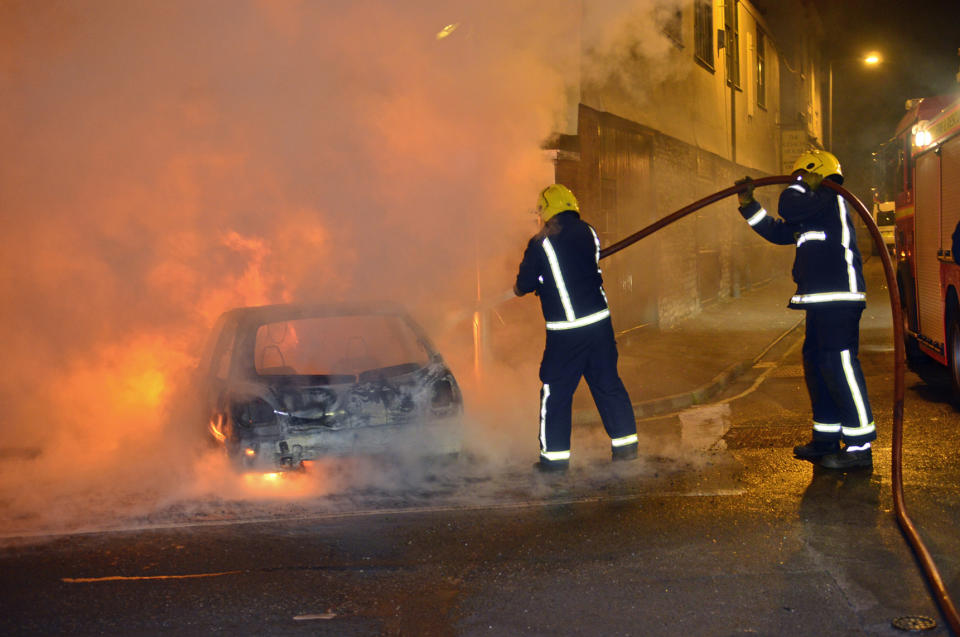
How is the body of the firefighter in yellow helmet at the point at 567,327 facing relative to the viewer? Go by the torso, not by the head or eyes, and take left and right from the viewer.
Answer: facing away from the viewer and to the left of the viewer

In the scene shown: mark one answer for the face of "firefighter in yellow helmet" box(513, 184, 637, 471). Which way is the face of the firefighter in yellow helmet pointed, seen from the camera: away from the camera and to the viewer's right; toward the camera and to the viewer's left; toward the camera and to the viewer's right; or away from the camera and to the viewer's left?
away from the camera and to the viewer's left

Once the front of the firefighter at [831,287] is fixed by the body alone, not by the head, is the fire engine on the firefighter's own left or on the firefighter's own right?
on the firefighter's own right

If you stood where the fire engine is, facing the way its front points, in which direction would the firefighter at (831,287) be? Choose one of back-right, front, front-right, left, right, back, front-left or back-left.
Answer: back-left

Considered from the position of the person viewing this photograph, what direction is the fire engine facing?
facing away from the viewer and to the left of the viewer

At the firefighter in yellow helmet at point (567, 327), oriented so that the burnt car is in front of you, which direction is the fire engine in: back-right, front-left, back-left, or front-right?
back-right

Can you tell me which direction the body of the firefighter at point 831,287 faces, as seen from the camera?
to the viewer's left
